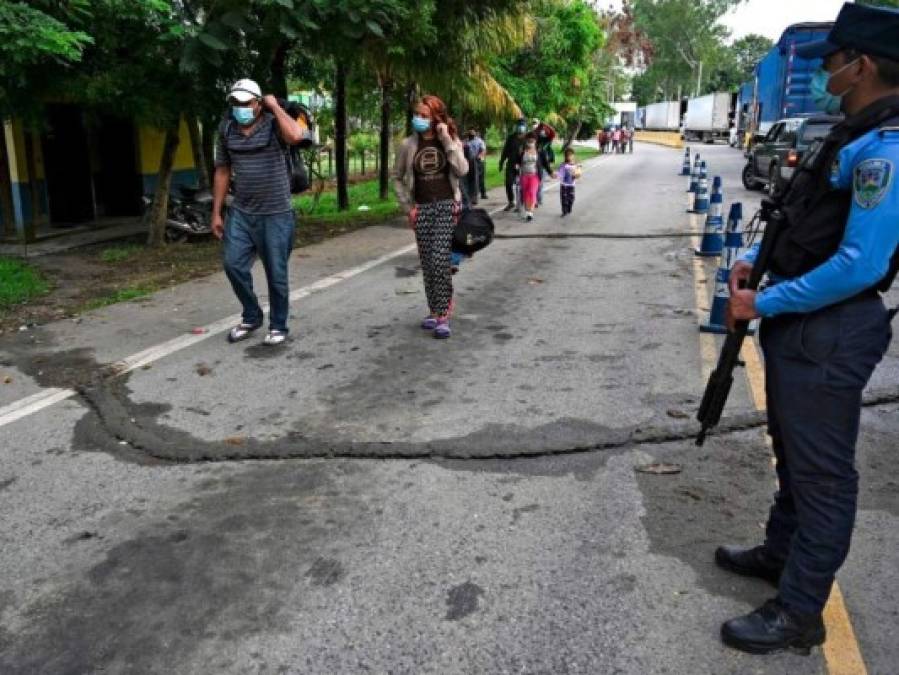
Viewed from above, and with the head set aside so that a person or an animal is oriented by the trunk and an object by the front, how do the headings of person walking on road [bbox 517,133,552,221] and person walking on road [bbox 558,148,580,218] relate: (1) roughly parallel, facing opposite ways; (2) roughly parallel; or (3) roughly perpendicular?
roughly parallel

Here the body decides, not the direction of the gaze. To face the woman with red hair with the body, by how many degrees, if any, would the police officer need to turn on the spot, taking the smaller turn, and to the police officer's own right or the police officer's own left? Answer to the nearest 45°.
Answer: approximately 45° to the police officer's own right

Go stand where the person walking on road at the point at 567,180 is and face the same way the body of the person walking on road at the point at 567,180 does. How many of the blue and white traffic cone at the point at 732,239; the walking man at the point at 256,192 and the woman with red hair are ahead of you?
3

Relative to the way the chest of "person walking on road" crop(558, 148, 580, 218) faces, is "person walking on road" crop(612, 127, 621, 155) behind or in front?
behind

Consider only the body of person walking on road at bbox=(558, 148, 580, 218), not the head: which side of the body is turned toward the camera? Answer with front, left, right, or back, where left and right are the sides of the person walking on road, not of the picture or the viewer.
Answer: front

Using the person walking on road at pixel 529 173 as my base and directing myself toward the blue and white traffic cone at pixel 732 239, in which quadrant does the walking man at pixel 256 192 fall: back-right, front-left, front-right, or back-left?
front-right

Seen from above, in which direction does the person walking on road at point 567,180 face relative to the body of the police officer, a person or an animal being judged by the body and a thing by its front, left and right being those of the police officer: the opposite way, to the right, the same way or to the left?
to the left

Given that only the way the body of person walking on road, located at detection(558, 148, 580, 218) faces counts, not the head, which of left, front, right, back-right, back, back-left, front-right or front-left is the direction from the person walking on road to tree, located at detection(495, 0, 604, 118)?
back

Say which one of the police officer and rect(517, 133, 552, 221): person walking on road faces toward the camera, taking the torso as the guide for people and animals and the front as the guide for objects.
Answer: the person walking on road

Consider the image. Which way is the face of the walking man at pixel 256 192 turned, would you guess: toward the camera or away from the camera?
toward the camera

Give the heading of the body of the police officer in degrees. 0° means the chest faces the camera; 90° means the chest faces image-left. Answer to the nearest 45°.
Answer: approximately 90°

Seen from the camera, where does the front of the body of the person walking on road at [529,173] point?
toward the camera

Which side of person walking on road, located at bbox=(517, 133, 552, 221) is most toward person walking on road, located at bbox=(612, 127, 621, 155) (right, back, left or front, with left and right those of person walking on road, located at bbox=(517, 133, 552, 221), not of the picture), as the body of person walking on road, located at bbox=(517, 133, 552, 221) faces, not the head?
back

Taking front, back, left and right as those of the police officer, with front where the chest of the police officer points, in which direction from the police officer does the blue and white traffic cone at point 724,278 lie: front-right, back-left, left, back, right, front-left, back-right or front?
right

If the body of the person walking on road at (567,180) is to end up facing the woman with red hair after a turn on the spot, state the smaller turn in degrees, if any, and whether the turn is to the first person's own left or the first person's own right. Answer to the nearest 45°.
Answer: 0° — they already face them

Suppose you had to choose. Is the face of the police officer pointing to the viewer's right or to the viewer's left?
to the viewer's left

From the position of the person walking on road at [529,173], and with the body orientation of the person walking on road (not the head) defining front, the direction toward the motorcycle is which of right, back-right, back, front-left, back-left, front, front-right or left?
front-right
